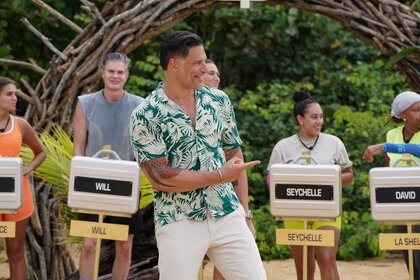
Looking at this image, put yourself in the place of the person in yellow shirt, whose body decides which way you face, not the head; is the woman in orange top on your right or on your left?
on your right

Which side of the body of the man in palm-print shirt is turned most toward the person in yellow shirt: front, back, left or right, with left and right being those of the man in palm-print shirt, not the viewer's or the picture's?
left

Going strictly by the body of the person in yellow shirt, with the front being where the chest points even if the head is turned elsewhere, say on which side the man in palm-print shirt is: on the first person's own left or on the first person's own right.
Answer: on the first person's own right

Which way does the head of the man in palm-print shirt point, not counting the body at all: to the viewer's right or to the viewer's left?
to the viewer's right

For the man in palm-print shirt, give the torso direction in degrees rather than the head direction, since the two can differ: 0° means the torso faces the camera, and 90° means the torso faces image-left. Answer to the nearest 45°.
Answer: approximately 315°

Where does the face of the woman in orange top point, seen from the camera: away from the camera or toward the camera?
toward the camera

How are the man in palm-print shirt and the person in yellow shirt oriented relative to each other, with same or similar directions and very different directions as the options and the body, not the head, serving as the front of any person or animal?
same or similar directions

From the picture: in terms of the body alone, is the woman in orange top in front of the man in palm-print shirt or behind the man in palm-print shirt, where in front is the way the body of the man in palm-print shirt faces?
behind

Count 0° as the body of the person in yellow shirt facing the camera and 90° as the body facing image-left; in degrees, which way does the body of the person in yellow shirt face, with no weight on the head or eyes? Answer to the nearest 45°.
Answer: approximately 315°

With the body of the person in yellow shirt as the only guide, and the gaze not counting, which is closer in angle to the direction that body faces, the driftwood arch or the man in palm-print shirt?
the man in palm-print shirt

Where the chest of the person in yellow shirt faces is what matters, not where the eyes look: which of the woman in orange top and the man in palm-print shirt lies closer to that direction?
the man in palm-print shirt
